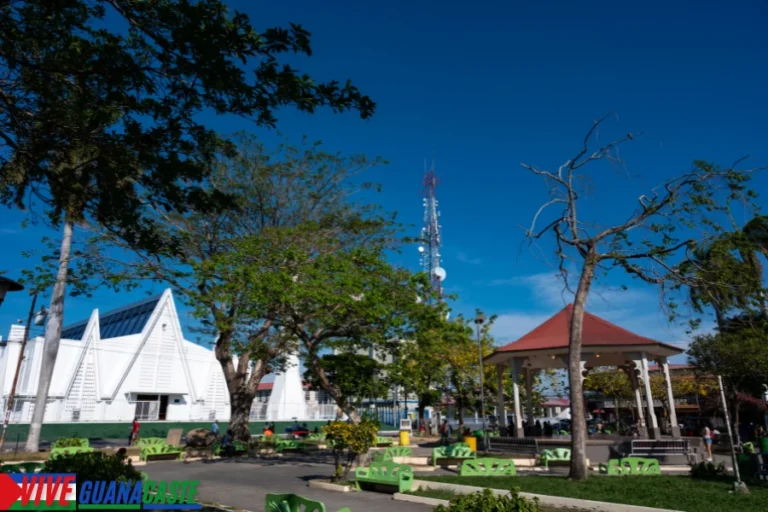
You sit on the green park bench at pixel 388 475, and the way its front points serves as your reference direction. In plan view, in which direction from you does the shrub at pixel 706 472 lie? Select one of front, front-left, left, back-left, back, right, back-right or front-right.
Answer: back-left

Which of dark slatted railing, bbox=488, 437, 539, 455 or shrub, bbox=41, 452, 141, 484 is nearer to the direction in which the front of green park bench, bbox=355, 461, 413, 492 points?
the shrub

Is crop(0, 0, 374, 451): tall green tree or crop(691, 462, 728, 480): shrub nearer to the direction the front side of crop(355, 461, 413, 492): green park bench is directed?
the tall green tree

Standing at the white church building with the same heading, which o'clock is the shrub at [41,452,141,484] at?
The shrub is roughly at 12 o'clock from the white church building.

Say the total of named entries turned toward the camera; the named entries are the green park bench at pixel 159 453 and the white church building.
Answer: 2

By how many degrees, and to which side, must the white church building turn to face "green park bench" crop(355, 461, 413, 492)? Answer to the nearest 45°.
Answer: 0° — it already faces it

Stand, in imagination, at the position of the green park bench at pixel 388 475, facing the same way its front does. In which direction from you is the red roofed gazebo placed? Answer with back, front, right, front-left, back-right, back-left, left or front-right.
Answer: back
